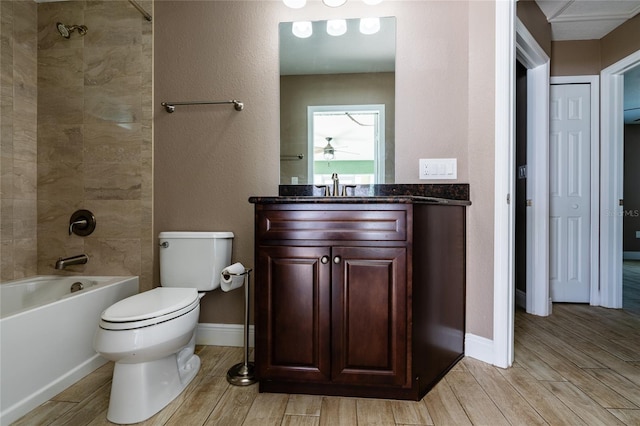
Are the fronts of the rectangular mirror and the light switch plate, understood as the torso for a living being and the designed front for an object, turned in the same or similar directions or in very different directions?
same or similar directions

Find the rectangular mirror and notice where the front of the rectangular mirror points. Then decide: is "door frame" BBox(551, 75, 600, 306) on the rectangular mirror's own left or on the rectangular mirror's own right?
on the rectangular mirror's own left

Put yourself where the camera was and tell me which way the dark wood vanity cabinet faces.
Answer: facing the viewer

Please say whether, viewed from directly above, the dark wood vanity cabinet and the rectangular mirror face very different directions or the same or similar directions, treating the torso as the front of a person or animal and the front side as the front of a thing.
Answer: same or similar directions

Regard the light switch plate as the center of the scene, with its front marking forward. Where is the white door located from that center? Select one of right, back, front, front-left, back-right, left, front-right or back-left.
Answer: back-left

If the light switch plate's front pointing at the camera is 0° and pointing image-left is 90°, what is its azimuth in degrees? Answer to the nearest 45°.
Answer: approximately 0°

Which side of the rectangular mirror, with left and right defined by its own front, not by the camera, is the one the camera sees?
front

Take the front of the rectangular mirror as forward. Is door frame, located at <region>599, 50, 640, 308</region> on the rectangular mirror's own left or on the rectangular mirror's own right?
on the rectangular mirror's own left

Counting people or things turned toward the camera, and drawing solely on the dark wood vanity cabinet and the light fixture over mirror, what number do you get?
2
